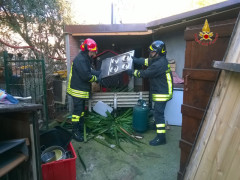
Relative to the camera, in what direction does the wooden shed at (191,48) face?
facing the viewer

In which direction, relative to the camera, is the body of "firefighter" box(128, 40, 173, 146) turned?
to the viewer's left

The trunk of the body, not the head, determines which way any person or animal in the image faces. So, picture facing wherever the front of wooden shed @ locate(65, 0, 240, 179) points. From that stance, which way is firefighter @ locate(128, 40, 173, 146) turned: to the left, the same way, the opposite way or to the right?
to the right

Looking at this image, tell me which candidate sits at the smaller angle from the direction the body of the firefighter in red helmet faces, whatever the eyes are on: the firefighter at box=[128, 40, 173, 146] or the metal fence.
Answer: the firefighter

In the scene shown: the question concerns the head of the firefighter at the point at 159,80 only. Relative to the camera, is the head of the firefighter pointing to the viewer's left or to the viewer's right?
to the viewer's left

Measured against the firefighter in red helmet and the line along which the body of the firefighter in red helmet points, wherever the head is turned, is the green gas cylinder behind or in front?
in front

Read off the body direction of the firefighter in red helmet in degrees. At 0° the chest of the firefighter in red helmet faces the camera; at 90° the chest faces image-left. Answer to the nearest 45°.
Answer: approximately 270°

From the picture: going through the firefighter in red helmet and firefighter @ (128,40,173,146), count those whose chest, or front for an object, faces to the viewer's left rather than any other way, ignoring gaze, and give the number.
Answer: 1

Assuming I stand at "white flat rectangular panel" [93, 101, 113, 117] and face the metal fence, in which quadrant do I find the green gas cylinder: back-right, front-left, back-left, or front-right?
back-left

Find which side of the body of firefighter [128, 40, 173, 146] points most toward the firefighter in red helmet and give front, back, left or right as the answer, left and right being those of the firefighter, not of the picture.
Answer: front
